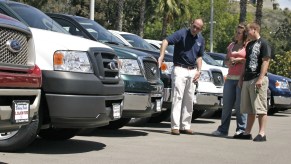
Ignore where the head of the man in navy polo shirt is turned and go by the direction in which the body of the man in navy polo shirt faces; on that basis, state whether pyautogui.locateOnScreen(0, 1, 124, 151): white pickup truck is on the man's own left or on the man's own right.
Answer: on the man's own right

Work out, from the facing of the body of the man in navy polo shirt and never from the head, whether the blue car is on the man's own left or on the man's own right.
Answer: on the man's own left

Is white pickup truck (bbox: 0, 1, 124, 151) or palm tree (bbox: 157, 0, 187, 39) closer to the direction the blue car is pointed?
the white pickup truck

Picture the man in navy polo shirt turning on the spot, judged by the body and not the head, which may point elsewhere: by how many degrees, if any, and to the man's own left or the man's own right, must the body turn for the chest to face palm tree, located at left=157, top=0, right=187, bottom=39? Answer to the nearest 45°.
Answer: approximately 135° to the man's own left

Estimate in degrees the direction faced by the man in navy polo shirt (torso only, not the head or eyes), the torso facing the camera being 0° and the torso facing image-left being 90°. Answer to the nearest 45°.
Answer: approximately 315°

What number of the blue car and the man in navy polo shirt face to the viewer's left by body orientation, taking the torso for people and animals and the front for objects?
0

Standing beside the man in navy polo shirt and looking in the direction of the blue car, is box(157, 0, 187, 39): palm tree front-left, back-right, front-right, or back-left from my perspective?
front-left

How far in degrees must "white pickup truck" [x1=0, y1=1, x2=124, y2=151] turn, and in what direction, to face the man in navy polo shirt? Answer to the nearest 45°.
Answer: approximately 90° to its left

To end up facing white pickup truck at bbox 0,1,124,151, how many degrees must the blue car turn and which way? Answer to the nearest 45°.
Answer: approximately 45° to its right

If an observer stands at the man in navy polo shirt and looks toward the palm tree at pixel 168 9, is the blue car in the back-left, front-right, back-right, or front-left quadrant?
front-right

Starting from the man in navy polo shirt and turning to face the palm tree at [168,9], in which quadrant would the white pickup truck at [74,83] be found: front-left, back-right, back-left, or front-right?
back-left

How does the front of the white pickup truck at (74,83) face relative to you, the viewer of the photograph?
facing the viewer and to the right of the viewer

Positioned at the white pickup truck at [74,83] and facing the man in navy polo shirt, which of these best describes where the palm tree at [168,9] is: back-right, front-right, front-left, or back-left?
front-left

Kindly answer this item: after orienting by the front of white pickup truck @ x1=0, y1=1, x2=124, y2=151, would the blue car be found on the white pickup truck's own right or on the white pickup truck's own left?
on the white pickup truck's own left
